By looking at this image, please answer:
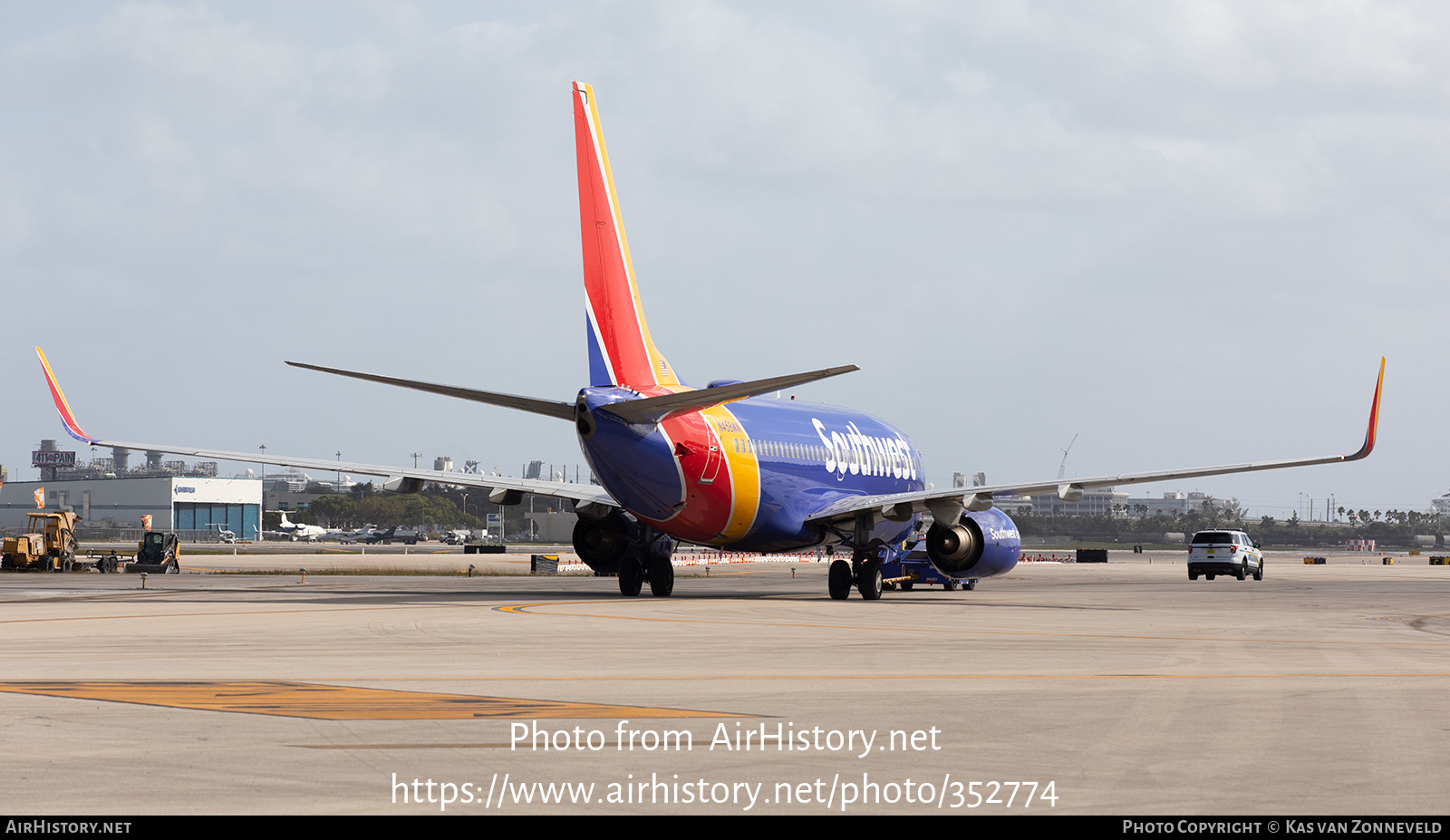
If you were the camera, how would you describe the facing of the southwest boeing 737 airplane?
facing away from the viewer
